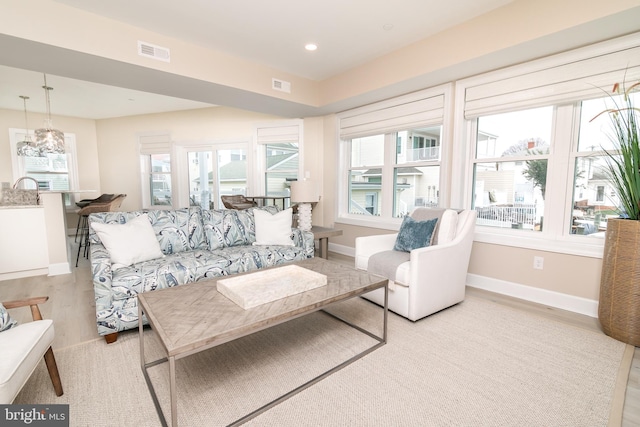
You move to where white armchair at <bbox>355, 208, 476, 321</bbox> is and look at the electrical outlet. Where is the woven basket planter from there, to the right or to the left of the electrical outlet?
right

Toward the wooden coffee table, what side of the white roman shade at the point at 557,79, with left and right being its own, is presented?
front

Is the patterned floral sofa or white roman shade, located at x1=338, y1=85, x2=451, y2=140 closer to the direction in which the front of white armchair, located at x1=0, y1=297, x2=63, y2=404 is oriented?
the white roman shade

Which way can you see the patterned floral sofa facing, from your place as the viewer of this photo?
facing the viewer and to the right of the viewer

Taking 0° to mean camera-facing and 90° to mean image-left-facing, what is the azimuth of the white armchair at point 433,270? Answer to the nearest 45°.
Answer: approximately 45°

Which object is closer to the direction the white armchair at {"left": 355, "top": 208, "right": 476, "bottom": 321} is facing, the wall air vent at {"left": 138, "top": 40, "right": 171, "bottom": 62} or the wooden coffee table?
the wooden coffee table

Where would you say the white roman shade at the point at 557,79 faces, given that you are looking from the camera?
facing the viewer and to the left of the viewer

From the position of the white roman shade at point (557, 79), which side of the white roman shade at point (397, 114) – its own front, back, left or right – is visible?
left

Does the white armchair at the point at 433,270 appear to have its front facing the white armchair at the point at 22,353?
yes

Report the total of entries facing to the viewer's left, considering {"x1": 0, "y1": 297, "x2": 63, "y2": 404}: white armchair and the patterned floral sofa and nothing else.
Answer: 0

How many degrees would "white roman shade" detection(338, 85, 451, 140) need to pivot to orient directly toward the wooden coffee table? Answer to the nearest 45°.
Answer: approximately 45° to its left

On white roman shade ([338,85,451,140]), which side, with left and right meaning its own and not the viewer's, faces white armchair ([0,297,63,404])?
front

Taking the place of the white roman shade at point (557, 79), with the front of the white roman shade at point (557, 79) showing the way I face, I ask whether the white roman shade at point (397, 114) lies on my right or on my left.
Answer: on my right
